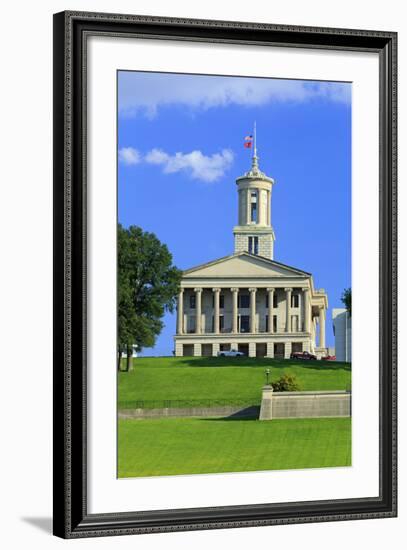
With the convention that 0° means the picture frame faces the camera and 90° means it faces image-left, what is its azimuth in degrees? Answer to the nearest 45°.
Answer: approximately 315°
